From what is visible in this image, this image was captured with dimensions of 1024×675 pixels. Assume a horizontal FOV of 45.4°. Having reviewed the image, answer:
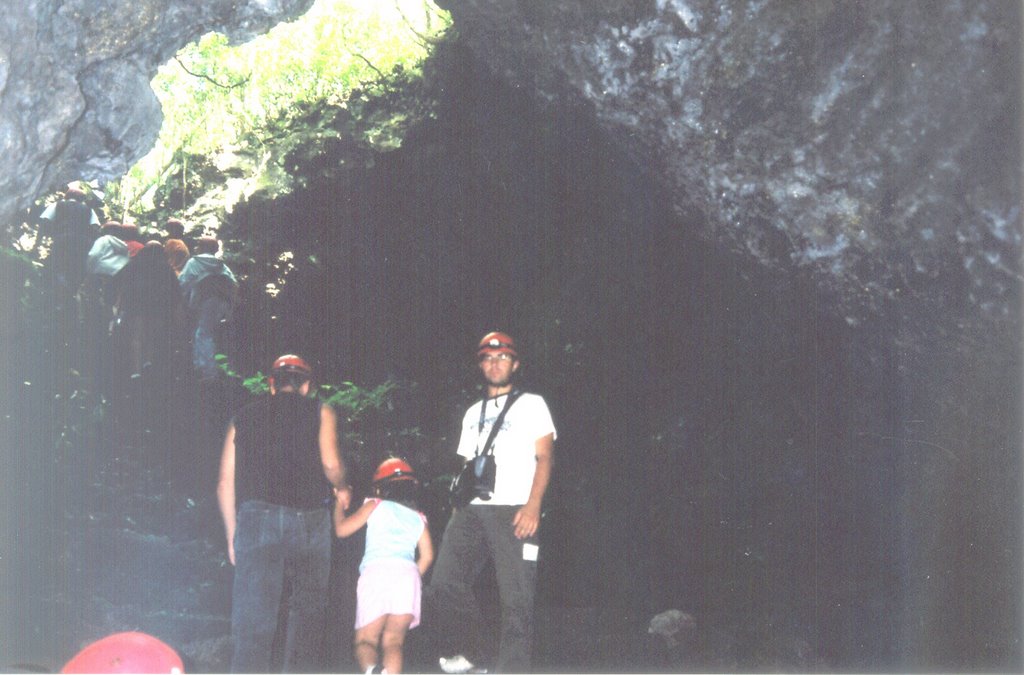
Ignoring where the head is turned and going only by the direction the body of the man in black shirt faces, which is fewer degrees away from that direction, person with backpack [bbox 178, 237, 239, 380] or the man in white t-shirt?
the person with backpack

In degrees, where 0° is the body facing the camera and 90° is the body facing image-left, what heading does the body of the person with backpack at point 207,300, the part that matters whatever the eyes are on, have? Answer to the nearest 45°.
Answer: approximately 180°

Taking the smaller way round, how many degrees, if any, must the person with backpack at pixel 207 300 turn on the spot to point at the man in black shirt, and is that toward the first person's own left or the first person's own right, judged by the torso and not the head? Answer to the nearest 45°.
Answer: approximately 180°

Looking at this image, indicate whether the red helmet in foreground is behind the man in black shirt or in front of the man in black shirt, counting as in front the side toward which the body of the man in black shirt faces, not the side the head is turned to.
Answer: behind

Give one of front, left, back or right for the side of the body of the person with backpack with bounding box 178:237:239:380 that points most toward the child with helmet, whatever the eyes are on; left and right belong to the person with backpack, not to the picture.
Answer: back

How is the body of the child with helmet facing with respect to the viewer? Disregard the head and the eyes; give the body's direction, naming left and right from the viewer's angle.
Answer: facing away from the viewer

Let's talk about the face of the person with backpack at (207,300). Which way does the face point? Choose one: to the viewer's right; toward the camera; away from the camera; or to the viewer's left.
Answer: away from the camera

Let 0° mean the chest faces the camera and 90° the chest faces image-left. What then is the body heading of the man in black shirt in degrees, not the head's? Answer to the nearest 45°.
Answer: approximately 180°

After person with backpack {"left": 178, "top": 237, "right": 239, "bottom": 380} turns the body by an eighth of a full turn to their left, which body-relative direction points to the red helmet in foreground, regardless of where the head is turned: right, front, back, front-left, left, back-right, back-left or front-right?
back-left

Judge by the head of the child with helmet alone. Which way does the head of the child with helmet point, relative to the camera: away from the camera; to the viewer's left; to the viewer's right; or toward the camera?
away from the camera
